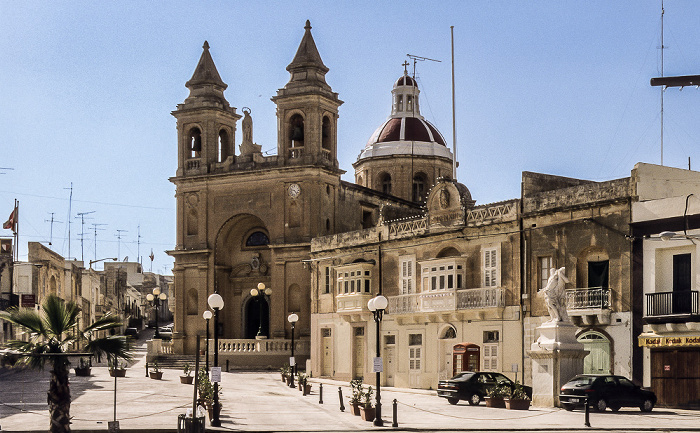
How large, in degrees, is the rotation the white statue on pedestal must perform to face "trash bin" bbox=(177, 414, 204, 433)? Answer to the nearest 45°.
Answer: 0° — it already faces it

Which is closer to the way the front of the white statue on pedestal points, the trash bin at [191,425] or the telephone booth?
the trash bin

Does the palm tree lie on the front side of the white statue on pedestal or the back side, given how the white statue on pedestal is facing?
on the front side

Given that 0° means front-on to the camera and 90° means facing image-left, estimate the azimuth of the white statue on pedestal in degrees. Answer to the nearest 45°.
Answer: approximately 45°

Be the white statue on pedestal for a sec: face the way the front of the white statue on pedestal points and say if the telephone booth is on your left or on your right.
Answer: on your right
